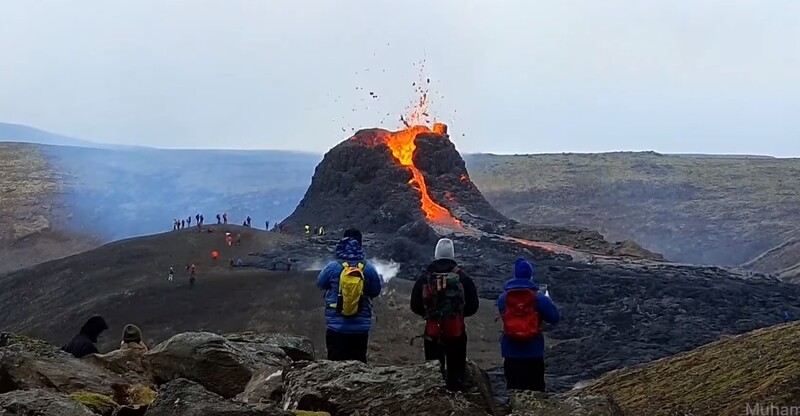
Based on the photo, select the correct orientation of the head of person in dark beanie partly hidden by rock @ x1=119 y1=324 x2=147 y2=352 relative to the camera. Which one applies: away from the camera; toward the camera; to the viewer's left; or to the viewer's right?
away from the camera

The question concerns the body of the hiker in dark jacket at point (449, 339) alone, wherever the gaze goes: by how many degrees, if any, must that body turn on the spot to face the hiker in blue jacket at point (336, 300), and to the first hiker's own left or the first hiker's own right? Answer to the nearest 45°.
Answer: approximately 45° to the first hiker's own left

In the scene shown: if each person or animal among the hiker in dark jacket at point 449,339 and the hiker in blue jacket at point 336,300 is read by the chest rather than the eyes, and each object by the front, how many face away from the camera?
2

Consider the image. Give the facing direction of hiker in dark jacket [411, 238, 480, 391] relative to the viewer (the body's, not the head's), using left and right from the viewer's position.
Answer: facing away from the viewer

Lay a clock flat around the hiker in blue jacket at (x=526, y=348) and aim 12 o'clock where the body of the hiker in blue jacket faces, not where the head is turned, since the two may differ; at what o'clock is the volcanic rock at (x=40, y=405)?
The volcanic rock is roughly at 8 o'clock from the hiker in blue jacket.

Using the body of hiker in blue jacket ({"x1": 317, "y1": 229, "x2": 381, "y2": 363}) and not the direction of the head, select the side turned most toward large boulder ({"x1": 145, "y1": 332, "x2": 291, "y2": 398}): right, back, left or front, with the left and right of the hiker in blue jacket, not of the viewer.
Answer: left

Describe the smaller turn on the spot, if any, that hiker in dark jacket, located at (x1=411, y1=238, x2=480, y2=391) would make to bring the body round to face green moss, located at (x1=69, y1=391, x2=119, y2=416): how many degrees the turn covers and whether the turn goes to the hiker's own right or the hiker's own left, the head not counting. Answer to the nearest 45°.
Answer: approximately 90° to the hiker's own left

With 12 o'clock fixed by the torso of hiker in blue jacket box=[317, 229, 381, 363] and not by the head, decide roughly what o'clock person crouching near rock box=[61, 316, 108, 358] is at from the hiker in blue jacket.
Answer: The person crouching near rock is roughly at 10 o'clock from the hiker in blue jacket.

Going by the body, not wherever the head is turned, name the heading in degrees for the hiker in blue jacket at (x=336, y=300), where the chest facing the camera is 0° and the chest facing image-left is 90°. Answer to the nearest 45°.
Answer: approximately 180°

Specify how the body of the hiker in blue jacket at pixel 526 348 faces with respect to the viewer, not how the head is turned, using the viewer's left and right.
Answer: facing away from the viewer

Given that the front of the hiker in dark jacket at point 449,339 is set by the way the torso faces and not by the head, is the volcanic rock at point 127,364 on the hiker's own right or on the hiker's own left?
on the hiker's own left
